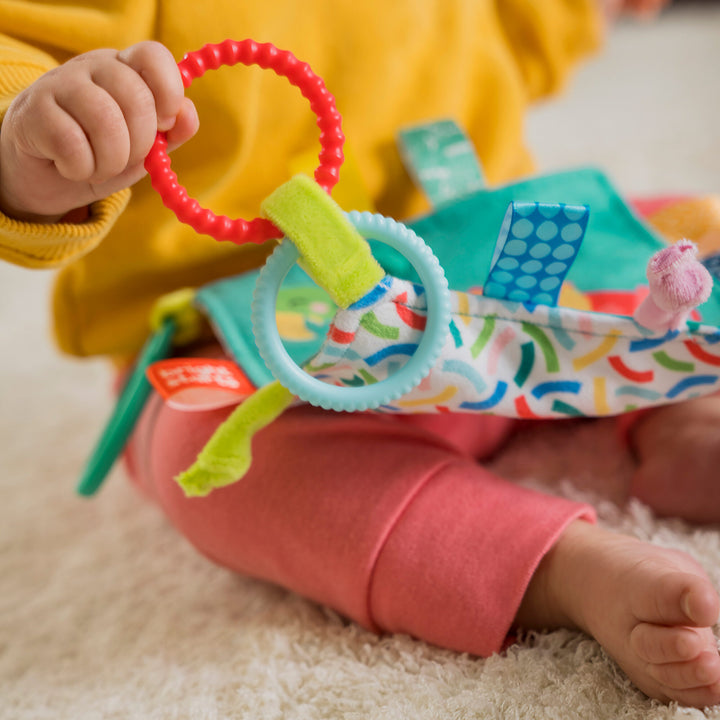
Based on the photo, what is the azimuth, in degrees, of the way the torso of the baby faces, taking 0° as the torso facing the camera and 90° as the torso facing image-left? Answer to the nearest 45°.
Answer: approximately 315°
